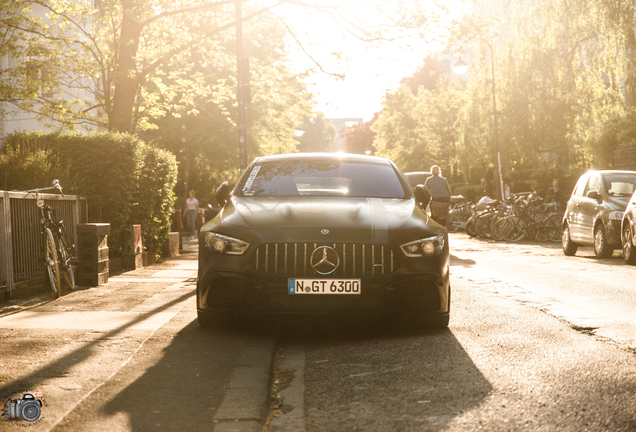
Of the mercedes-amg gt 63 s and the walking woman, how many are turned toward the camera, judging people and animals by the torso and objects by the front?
2

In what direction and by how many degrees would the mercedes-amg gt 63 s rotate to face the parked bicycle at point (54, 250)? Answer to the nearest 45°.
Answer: approximately 135° to its right

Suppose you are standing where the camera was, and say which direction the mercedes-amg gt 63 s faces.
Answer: facing the viewer

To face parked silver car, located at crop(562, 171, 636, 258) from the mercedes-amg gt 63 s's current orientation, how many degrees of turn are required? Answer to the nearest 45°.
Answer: approximately 135° to its left

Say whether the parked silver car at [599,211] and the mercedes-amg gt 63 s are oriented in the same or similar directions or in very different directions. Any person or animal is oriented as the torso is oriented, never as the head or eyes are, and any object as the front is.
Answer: same or similar directions

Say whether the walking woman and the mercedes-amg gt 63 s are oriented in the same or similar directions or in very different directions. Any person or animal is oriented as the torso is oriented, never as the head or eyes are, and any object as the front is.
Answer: same or similar directions

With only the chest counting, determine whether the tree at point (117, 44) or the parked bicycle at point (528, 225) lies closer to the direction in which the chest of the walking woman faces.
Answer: the tree

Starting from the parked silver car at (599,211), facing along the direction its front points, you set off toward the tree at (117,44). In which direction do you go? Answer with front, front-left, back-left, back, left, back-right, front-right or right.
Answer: back-right

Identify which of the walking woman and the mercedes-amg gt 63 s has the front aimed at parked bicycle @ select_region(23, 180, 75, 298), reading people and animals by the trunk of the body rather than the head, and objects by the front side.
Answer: the walking woman

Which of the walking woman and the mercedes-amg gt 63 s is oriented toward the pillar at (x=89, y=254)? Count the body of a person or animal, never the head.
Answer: the walking woman

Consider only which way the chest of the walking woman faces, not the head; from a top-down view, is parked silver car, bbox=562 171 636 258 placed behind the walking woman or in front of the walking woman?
in front

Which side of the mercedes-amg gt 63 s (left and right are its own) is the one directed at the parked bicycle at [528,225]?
back

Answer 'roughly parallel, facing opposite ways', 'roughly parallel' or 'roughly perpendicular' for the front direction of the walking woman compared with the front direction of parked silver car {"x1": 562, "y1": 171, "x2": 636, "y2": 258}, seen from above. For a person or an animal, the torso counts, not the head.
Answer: roughly parallel

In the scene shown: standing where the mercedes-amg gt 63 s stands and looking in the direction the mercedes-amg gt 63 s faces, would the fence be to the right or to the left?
on its right

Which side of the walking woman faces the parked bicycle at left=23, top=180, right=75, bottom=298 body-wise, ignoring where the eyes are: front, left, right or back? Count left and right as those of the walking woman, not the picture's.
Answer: front

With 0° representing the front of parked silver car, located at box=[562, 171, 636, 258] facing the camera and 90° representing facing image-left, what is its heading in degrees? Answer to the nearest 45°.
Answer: approximately 315°

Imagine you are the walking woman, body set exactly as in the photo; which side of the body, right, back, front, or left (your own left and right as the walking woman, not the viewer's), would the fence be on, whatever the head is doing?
front

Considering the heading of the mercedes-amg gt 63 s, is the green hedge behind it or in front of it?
behind

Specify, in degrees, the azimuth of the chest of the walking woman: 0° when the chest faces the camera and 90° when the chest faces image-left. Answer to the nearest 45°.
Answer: approximately 0°
